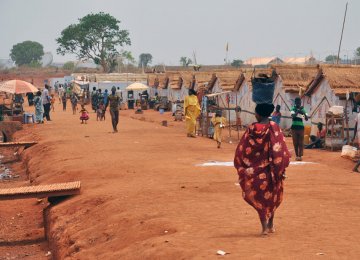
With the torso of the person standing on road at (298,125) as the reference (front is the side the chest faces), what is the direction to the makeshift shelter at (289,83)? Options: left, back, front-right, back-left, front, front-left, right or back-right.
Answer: back

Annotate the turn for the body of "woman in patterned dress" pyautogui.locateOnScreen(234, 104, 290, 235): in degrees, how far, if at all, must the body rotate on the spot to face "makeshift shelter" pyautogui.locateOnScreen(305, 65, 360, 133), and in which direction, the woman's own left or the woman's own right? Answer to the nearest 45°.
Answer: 0° — they already face it

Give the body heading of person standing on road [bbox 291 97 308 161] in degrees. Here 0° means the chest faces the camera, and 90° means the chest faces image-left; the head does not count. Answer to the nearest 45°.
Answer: approximately 0°

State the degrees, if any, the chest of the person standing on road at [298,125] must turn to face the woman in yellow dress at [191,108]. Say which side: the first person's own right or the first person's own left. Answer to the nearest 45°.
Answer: approximately 135° to the first person's own right

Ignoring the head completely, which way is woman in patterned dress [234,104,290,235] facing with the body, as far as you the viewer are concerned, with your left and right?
facing away from the viewer

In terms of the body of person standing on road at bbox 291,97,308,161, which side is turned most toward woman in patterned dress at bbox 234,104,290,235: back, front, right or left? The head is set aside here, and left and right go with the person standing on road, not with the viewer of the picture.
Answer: front

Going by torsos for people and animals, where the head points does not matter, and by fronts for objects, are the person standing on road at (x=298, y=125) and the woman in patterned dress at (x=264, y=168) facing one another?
yes

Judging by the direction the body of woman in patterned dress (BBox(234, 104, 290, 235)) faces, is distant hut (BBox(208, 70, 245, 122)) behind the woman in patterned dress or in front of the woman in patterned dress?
in front

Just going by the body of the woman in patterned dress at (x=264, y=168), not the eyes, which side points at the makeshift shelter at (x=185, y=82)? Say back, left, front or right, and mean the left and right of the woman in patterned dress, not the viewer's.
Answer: front
